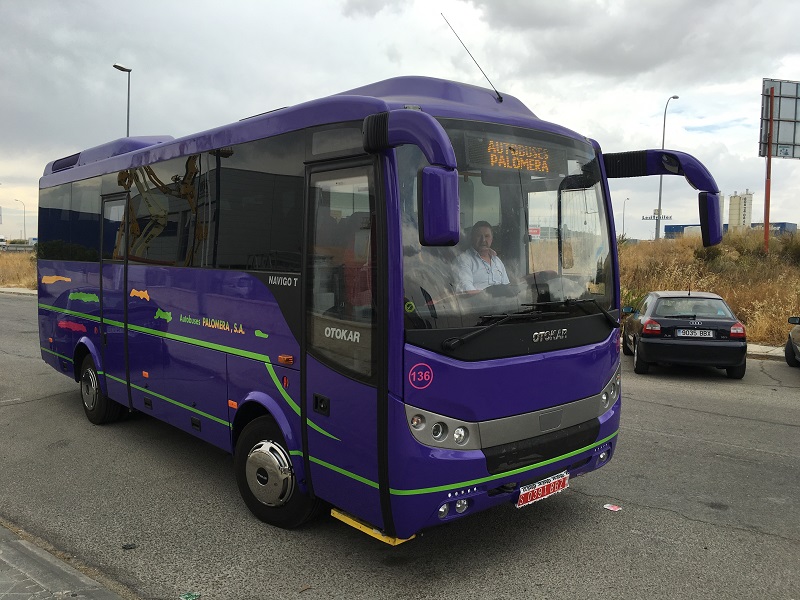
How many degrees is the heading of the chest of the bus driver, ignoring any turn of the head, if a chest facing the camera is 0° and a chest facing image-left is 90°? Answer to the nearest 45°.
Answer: approximately 315°

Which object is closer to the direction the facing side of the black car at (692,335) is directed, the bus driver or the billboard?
the billboard

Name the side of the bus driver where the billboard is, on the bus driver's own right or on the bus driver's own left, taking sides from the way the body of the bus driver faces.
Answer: on the bus driver's own left

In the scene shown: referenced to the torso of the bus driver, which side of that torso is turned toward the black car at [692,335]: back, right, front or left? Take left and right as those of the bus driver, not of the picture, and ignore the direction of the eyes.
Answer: left

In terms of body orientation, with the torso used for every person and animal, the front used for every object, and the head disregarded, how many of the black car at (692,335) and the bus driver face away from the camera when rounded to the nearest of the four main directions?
1

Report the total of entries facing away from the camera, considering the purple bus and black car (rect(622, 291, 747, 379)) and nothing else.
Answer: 1

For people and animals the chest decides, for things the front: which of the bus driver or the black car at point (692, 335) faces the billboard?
the black car

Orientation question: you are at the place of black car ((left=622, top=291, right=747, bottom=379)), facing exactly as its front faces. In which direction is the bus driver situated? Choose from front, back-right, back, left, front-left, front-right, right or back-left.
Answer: back

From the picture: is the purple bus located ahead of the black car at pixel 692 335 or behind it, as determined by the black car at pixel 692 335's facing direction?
behind

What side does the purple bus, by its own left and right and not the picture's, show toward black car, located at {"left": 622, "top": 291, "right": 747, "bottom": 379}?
left

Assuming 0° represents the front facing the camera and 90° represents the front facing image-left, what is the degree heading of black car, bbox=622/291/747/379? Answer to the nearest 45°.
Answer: approximately 180°
